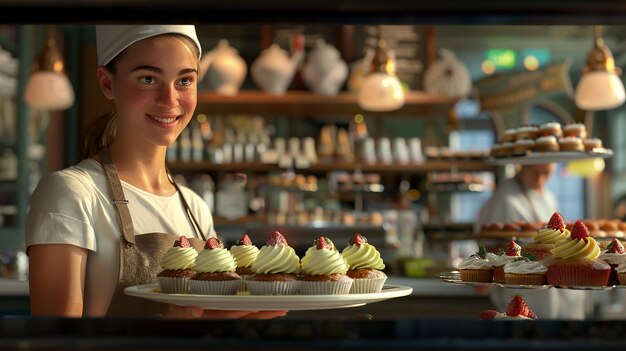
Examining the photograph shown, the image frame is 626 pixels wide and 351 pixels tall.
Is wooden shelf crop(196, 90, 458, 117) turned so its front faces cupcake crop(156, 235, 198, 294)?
yes

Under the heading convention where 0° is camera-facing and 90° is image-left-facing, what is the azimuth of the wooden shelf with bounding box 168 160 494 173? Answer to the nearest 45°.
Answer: approximately 0°

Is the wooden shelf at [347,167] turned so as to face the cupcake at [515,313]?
yes

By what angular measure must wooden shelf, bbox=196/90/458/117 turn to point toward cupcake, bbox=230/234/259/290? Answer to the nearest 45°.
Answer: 0° — it already faces it

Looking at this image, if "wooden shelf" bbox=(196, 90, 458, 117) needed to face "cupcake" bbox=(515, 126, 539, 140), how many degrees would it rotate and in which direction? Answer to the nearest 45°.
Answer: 0° — it already faces it

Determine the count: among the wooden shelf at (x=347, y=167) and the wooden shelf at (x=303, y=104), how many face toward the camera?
2

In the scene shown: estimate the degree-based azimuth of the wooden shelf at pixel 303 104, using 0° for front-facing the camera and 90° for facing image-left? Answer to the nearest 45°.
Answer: approximately 0°
